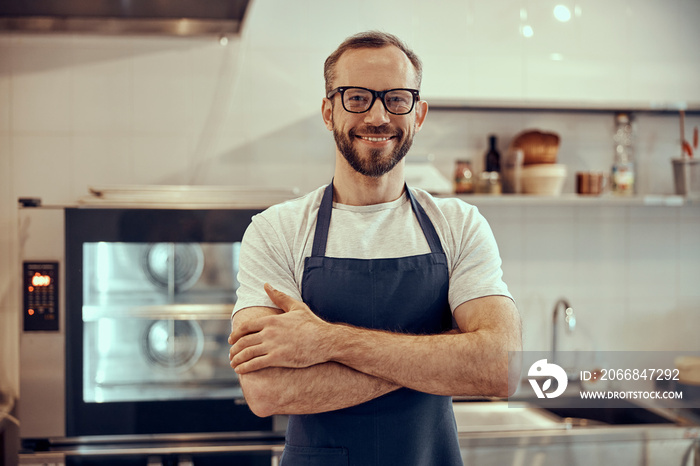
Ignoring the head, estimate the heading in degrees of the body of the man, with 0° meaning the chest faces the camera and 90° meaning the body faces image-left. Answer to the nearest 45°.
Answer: approximately 0°

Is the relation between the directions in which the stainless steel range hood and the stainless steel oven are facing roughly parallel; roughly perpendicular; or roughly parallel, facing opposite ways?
roughly parallel

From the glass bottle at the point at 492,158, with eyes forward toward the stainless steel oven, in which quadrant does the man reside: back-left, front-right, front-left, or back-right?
front-left

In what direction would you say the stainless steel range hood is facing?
toward the camera

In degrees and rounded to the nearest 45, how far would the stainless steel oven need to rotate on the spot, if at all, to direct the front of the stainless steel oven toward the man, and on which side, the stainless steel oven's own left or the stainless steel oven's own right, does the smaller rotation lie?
approximately 45° to the stainless steel oven's own left

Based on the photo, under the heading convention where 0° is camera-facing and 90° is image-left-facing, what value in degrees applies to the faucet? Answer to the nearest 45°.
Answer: approximately 315°

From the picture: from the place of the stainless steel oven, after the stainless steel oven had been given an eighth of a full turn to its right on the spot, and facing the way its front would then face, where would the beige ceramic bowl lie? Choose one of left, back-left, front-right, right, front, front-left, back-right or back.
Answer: back-left

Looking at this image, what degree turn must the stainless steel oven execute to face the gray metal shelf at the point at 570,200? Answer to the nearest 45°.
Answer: approximately 90° to its left

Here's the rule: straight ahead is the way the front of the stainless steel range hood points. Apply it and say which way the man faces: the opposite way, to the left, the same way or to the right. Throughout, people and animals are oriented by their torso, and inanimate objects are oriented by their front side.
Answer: the same way

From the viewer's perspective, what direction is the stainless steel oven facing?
toward the camera

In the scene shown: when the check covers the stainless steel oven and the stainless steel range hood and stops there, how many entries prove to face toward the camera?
2

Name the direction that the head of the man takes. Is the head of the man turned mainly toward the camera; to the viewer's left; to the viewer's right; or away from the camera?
toward the camera

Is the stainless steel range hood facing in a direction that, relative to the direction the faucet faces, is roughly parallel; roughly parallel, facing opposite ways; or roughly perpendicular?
roughly perpendicular

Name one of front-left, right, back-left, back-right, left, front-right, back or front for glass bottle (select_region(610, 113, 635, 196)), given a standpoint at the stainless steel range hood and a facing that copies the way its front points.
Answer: left

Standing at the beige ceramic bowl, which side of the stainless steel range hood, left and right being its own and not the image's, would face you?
left
